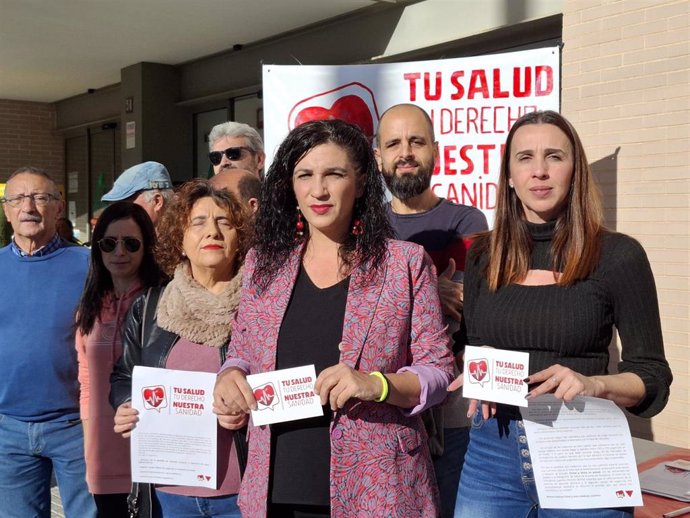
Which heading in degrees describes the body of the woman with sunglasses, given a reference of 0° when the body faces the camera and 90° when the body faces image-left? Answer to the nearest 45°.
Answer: approximately 0°

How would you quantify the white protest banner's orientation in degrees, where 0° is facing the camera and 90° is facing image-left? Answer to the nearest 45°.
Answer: approximately 0°

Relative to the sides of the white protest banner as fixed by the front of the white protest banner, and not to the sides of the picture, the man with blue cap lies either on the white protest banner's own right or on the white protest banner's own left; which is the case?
on the white protest banner's own right
